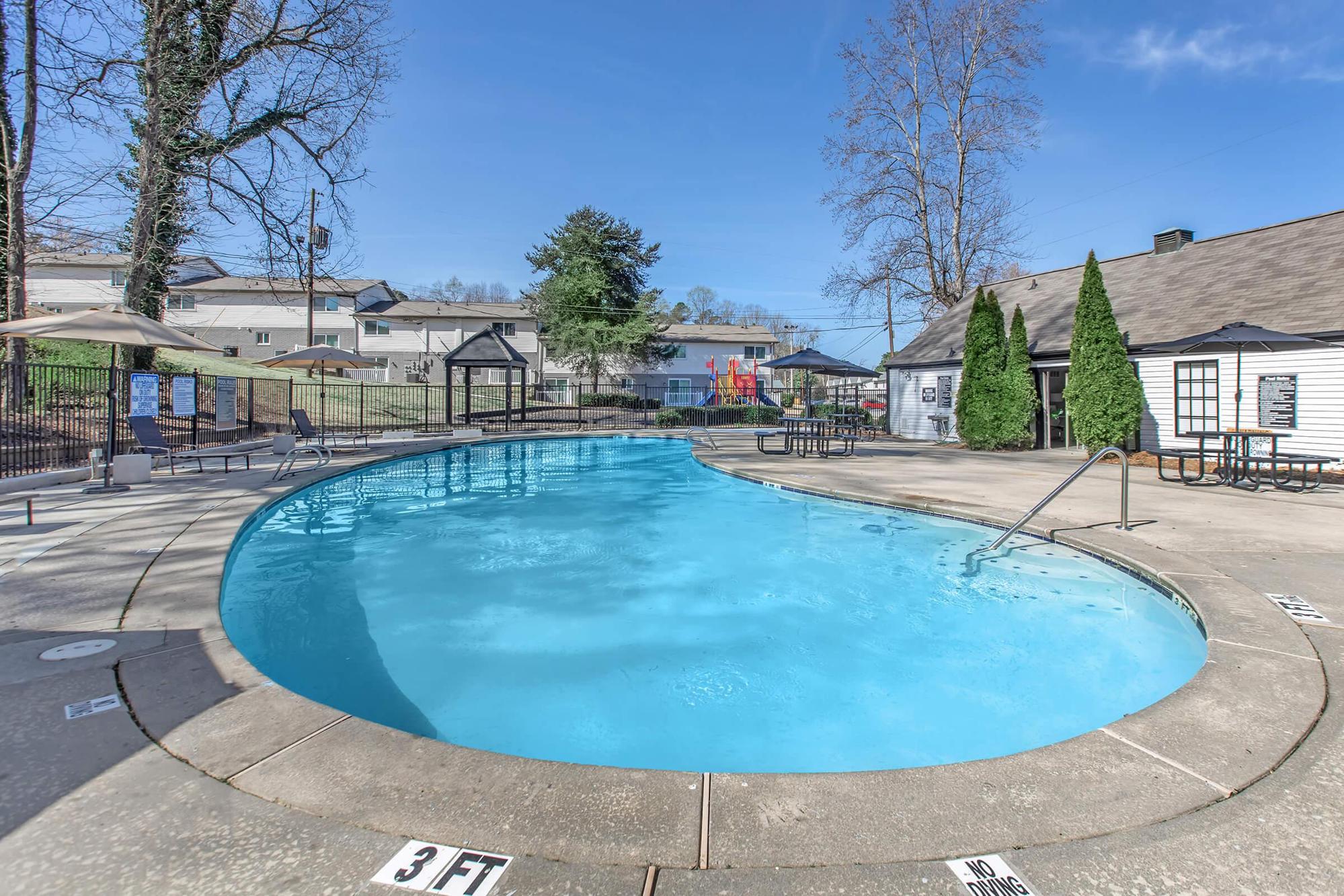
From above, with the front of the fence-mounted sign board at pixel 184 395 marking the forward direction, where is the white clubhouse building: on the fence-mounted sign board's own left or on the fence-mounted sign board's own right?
on the fence-mounted sign board's own left

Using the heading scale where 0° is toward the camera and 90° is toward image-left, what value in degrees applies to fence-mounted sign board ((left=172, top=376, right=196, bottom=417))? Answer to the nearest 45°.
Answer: approximately 0°
